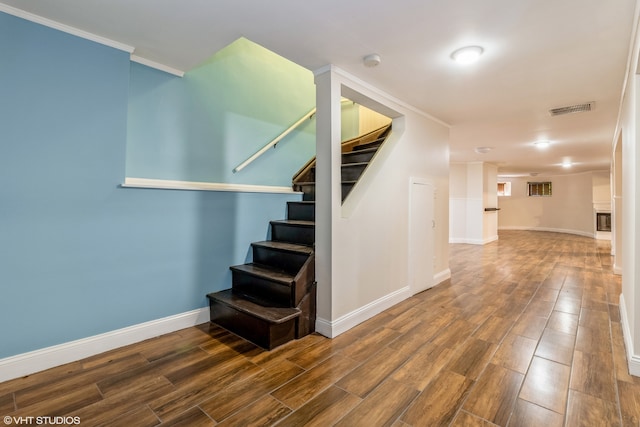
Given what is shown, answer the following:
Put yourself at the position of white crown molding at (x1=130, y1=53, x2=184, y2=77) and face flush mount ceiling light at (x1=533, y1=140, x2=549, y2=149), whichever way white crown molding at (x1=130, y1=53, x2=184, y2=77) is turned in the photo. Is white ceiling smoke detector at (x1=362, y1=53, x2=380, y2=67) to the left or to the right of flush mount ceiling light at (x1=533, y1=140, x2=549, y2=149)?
right

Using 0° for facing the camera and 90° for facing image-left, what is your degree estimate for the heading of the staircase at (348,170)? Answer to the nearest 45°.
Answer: approximately 45°

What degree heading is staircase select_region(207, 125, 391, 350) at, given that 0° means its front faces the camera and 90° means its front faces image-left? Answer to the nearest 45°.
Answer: approximately 45°

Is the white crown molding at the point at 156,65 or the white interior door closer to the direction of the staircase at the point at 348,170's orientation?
the white crown molding

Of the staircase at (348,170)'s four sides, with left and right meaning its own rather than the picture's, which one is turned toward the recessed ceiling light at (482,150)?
back

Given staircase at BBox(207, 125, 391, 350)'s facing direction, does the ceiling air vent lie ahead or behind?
behind
